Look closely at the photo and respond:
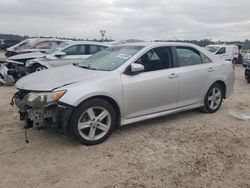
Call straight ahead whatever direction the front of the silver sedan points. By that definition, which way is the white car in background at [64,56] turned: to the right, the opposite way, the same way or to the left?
the same way

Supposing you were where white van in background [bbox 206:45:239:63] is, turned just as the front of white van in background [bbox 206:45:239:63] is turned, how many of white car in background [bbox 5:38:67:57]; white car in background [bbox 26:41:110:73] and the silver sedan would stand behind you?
0

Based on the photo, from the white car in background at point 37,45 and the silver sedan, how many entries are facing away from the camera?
0

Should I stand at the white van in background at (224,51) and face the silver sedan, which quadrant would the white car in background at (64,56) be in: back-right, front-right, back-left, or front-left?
front-right

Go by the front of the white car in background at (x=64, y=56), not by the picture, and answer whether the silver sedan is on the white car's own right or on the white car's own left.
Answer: on the white car's own left

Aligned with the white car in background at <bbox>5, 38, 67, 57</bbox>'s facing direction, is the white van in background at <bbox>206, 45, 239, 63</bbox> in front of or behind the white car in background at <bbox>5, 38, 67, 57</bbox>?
behind

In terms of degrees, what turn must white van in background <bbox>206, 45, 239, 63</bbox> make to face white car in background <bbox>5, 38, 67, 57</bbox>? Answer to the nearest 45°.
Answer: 0° — it already faces it

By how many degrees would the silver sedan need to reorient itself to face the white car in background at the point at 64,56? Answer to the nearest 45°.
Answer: approximately 135° to its right

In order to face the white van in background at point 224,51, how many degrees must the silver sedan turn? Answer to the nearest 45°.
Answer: approximately 135° to its right

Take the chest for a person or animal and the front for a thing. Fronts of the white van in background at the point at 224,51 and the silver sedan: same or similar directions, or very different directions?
same or similar directions

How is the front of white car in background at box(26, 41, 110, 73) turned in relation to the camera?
facing the viewer and to the left of the viewer

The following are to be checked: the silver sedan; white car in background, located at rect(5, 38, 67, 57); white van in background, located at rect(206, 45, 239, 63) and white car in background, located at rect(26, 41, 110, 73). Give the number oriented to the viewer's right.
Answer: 0

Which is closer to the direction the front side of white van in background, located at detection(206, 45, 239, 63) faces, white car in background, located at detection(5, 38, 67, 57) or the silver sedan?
the white car in background

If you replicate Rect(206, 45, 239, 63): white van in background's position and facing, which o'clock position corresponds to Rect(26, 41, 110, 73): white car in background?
Rect(26, 41, 110, 73): white car in background is roughly at 11 o'clock from Rect(206, 45, 239, 63): white van in background.
